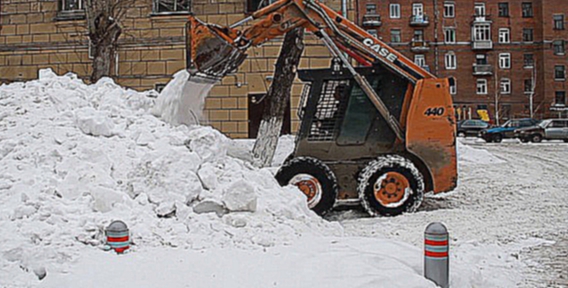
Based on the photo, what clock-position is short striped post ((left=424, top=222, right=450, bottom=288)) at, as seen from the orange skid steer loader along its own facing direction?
The short striped post is roughly at 9 o'clock from the orange skid steer loader.

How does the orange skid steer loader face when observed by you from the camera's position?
facing to the left of the viewer

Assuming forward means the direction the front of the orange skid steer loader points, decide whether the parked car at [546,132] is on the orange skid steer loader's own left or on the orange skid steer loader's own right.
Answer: on the orange skid steer loader's own right

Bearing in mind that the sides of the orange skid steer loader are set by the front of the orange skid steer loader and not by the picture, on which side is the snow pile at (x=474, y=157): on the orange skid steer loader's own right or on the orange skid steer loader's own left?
on the orange skid steer loader's own right

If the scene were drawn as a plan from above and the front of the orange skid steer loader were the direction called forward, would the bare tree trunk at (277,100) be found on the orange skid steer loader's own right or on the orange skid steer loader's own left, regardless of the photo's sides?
on the orange skid steer loader's own right

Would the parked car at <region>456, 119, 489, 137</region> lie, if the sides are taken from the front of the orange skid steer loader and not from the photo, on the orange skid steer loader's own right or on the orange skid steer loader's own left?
on the orange skid steer loader's own right
